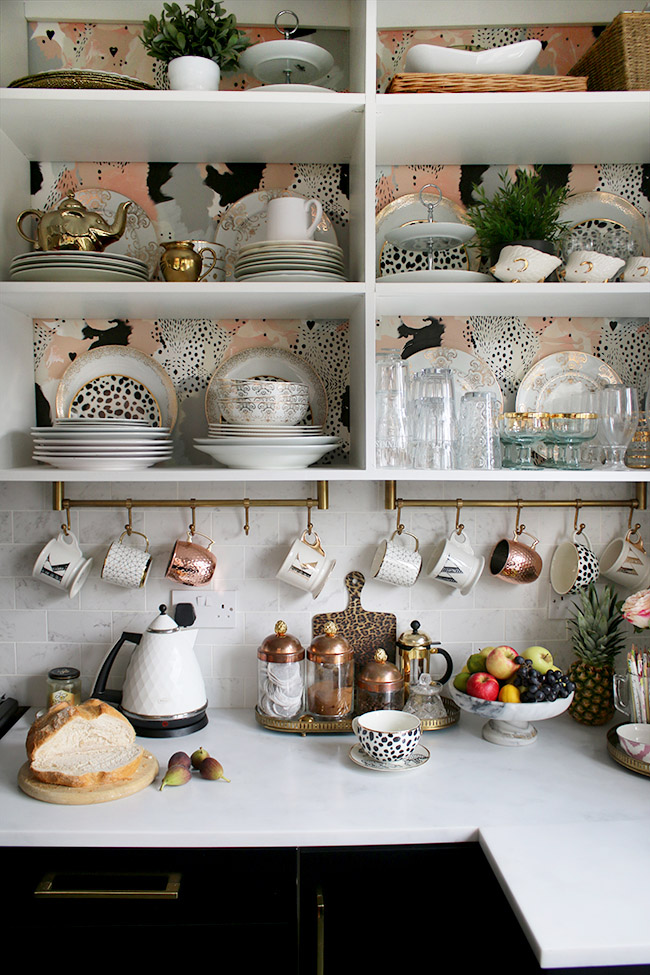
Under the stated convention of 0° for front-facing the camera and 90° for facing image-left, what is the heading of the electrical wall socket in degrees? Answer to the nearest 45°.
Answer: approximately 0°

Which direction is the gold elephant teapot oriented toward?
to the viewer's right

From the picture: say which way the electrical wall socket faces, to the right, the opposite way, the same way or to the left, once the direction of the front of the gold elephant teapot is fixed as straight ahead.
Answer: to the right
